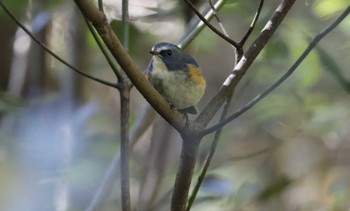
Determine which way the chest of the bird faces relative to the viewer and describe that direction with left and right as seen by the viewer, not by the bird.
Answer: facing the viewer and to the left of the viewer
